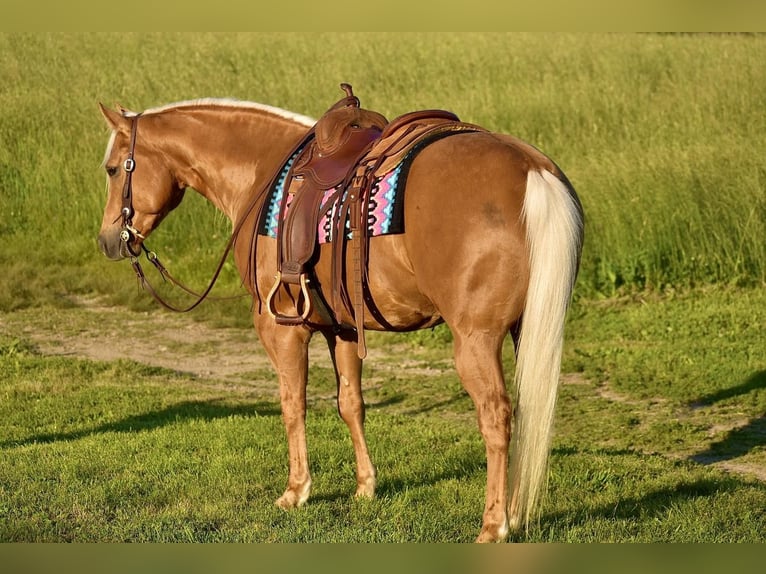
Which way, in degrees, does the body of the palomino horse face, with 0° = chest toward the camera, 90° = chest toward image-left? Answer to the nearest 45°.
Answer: approximately 135°
